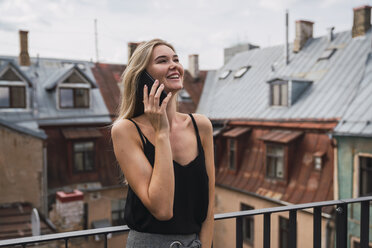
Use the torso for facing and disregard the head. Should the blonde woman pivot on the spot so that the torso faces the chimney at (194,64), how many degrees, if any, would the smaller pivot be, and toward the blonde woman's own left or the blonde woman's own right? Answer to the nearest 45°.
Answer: approximately 135° to the blonde woman's own left

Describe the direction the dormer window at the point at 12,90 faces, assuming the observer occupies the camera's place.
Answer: facing the viewer

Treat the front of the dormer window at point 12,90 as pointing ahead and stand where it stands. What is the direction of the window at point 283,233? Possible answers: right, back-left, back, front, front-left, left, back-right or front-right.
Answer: front-left

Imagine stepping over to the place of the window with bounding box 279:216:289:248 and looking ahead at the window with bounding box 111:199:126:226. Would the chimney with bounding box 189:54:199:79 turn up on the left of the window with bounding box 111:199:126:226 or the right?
right

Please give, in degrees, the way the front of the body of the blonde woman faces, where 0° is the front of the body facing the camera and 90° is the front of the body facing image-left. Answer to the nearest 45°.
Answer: approximately 315°

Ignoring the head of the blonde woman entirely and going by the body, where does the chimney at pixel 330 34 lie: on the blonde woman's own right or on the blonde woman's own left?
on the blonde woman's own left

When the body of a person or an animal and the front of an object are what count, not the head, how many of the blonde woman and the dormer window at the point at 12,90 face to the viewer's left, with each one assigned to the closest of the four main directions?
0

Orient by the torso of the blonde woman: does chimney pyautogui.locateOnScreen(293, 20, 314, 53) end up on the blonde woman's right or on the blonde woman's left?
on the blonde woman's left

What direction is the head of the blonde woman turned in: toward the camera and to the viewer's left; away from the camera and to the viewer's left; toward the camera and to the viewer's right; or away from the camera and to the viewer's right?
toward the camera and to the viewer's right

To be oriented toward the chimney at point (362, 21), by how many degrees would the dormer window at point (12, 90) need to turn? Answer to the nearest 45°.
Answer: approximately 45° to its left

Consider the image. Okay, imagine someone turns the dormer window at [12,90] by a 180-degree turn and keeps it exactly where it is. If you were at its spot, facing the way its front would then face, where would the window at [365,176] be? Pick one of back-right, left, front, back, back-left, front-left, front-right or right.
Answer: back-right
